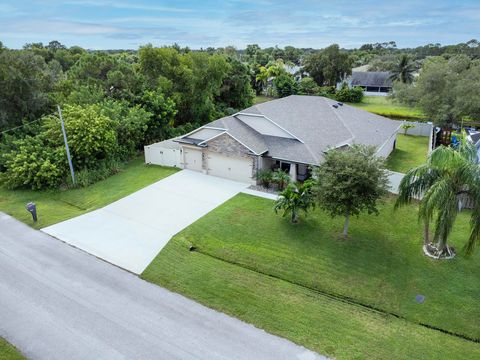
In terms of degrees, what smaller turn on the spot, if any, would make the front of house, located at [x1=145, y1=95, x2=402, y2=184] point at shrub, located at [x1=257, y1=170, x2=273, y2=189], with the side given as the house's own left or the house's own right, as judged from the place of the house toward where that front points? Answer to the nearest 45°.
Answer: approximately 45° to the house's own left

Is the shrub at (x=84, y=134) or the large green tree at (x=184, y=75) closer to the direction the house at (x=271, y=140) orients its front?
the shrub

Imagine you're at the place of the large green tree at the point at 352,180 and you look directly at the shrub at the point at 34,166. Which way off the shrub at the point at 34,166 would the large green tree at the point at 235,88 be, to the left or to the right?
right

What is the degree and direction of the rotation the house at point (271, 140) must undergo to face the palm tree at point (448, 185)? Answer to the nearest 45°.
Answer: approximately 90° to its left

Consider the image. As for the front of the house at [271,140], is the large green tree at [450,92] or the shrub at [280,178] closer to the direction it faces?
the shrub

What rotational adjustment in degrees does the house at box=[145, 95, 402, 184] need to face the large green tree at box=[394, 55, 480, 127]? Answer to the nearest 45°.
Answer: approximately 180°

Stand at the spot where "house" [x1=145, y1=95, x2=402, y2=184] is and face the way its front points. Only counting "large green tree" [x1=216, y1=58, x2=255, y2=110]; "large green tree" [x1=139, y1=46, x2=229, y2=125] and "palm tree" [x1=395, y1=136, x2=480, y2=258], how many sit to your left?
1

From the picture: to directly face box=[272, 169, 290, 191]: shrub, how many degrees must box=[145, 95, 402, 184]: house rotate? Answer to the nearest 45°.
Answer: approximately 45° to its left

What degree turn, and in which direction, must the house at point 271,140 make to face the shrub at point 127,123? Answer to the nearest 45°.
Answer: approximately 45° to its right

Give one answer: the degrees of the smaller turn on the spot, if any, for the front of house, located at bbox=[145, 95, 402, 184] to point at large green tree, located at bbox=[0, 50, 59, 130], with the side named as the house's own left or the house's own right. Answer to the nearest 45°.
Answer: approximately 45° to the house's own right

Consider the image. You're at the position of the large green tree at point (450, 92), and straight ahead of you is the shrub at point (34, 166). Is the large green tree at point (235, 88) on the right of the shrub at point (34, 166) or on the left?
right

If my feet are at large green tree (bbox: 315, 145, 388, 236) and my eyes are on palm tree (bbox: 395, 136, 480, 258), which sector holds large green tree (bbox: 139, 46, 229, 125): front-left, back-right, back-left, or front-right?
back-left

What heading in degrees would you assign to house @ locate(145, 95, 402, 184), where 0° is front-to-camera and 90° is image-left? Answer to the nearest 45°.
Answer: approximately 45°

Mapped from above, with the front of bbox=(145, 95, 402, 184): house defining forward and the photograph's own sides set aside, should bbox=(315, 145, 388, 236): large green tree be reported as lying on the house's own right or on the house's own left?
on the house's own left

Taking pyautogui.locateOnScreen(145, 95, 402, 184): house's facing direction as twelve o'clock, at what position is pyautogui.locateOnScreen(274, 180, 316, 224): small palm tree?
The small palm tree is roughly at 10 o'clock from the house.
